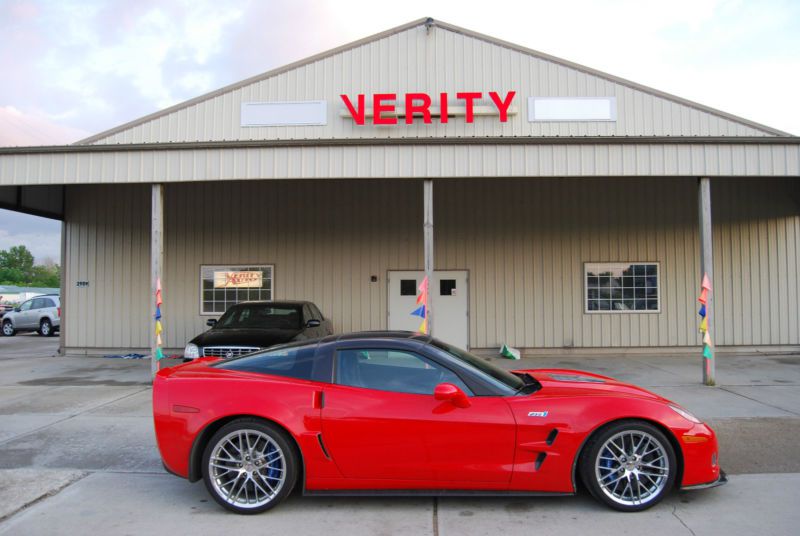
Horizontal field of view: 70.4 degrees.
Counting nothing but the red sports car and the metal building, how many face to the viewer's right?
1

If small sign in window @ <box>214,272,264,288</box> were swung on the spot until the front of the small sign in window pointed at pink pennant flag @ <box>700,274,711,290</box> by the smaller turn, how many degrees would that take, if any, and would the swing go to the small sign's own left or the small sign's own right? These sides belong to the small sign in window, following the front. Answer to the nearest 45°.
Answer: approximately 45° to the small sign's own left

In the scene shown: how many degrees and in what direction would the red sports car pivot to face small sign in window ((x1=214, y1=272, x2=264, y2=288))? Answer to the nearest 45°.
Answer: approximately 135° to its left

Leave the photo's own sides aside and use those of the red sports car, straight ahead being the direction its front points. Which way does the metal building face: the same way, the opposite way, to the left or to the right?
to the right

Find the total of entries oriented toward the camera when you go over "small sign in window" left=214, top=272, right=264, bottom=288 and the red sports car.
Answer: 1

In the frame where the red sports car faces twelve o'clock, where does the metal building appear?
The metal building is roughly at 9 o'clock from the red sports car.

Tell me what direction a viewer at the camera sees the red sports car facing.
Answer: facing to the right of the viewer

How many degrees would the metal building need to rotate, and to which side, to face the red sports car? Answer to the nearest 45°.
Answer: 0° — it already faces it

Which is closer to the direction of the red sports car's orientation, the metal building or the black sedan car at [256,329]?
the metal building

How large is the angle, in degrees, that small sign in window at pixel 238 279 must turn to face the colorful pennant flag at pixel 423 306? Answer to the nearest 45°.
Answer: approximately 45° to its left

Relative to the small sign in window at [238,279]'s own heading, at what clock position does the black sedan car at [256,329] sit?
The black sedan car is roughly at 12 o'clock from the small sign in window.

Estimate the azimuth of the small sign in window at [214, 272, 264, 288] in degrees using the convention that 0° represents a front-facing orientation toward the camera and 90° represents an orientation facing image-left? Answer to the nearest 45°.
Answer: approximately 0°

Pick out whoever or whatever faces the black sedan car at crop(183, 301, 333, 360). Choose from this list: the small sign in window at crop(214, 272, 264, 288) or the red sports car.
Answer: the small sign in window

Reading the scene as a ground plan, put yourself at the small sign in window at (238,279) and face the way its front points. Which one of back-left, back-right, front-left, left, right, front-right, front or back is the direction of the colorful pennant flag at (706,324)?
front-left

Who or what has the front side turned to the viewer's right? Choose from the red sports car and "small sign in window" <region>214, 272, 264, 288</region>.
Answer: the red sports car
